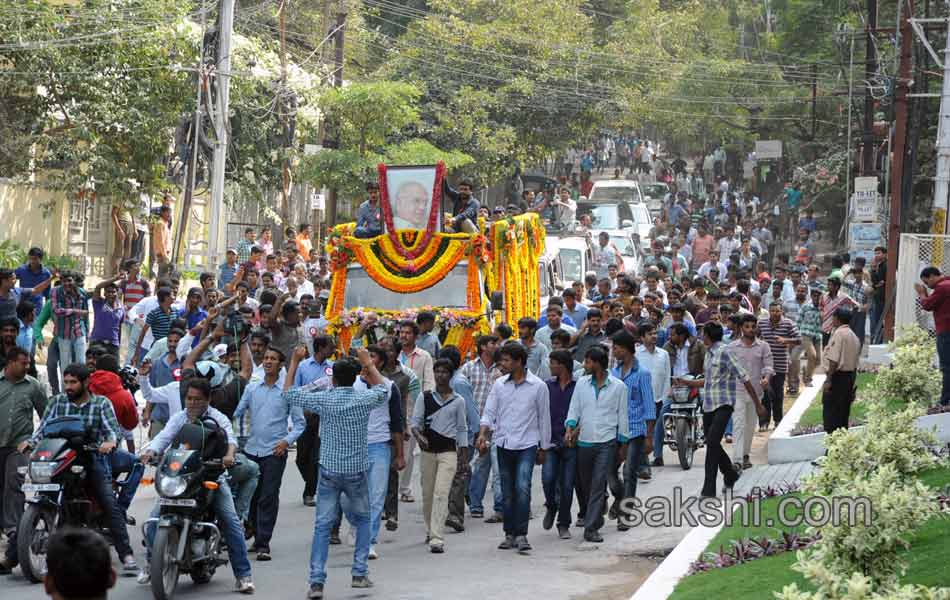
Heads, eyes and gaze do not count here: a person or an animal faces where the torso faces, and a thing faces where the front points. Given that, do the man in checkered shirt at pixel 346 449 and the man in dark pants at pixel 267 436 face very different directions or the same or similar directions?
very different directions

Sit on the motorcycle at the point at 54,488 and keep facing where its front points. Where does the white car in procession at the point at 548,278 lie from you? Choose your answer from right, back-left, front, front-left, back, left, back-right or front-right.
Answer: back

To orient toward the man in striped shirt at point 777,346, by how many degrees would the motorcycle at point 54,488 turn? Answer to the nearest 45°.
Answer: approximately 180°

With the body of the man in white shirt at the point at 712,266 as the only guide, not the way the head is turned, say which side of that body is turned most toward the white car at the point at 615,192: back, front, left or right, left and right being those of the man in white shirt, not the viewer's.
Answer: back

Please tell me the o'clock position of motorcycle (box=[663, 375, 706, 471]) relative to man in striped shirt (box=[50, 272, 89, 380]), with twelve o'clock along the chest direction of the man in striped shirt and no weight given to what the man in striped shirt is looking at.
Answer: The motorcycle is roughly at 10 o'clock from the man in striped shirt.

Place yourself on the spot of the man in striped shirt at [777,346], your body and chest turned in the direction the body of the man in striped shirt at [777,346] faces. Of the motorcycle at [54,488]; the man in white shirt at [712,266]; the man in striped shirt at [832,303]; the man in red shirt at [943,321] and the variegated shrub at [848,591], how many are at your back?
2

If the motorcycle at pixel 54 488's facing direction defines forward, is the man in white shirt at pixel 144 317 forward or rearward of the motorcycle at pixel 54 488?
rearward

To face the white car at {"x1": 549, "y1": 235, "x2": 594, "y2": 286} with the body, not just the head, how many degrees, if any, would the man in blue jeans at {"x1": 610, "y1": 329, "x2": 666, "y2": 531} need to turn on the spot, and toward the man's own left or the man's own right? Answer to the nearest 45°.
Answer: approximately 135° to the man's own right

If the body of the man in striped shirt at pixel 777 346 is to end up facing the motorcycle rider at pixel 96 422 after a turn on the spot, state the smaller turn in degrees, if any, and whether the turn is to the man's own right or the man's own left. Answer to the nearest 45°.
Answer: approximately 45° to the man's own right

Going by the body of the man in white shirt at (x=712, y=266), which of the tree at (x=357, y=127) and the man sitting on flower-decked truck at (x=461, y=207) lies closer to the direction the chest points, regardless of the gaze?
the man sitting on flower-decked truck
